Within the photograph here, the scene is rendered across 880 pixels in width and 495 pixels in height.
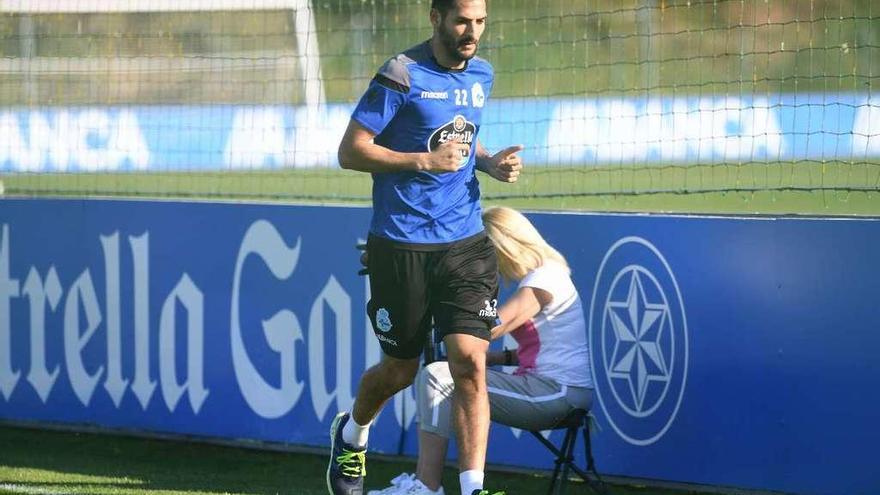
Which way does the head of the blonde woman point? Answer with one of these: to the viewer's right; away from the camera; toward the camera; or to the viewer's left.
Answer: to the viewer's left

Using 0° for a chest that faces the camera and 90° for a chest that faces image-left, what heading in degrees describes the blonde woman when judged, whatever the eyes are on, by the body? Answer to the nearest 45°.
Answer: approximately 90°

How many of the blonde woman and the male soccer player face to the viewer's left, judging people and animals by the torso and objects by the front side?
1
